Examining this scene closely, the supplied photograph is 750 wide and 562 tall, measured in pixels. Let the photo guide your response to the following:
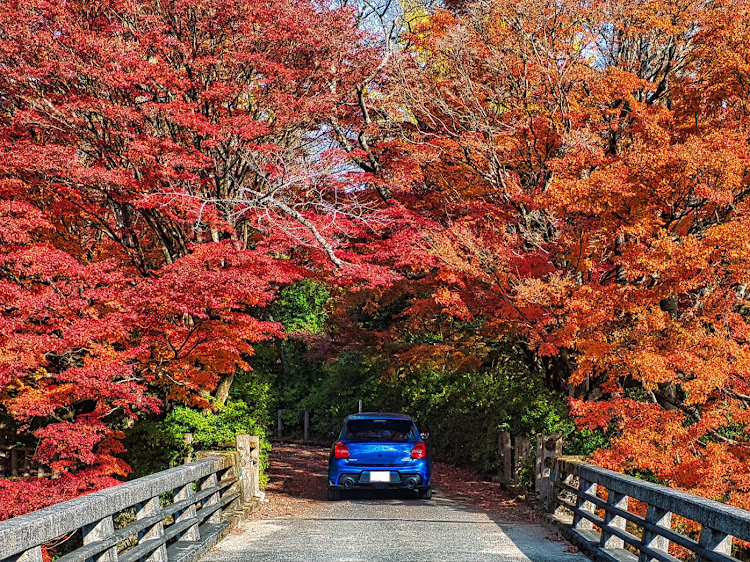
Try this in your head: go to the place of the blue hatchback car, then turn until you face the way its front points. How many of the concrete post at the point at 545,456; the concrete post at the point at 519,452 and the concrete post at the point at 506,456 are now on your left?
0

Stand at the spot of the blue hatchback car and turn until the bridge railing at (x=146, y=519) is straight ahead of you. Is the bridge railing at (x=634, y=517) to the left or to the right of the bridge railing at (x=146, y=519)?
left

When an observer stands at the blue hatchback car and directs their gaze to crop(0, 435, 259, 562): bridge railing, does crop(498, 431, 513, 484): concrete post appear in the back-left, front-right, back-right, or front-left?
back-left

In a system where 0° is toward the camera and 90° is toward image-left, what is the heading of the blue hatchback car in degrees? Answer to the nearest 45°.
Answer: approximately 180°

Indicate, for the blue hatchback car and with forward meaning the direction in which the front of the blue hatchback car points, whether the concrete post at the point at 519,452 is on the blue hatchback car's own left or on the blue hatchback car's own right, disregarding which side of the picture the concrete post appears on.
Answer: on the blue hatchback car's own right

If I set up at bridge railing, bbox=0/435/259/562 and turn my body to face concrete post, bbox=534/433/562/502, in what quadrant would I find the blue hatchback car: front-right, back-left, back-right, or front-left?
front-left

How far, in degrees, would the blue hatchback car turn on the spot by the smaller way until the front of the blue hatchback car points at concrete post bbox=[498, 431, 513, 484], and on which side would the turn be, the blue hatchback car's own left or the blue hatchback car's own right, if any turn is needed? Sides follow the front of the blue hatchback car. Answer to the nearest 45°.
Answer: approximately 45° to the blue hatchback car's own right

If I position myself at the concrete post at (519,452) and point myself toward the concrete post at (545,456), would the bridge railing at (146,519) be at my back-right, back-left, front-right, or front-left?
front-right

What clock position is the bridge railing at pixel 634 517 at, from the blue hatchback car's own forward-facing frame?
The bridge railing is roughly at 5 o'clock from the blue hatchback car.

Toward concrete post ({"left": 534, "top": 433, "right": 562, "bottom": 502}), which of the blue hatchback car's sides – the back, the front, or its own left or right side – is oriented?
right
